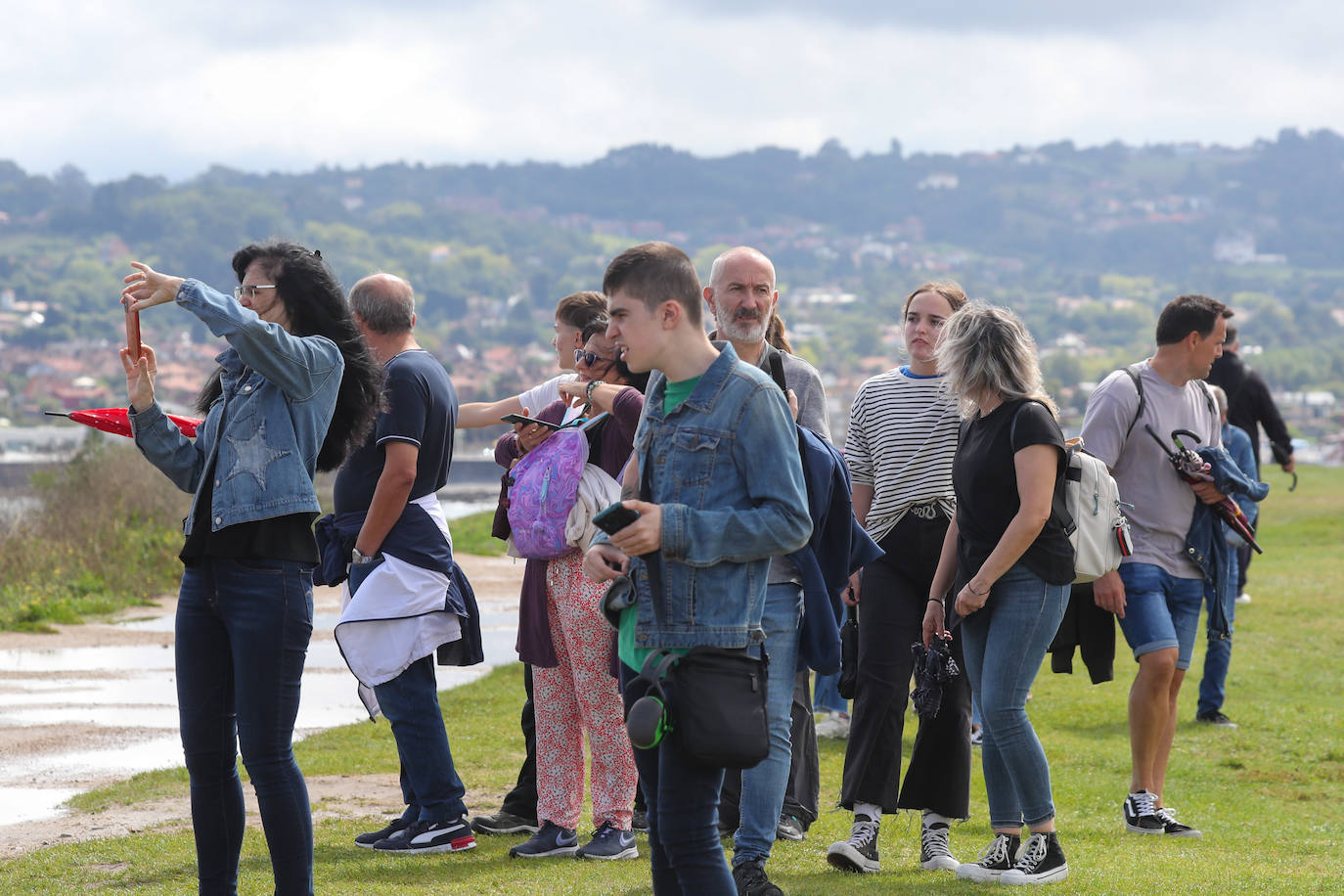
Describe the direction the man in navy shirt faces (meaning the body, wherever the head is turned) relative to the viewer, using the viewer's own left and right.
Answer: facing to the left of the viewer

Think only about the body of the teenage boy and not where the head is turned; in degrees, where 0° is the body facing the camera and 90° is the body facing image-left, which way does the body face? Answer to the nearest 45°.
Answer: approximately 45°

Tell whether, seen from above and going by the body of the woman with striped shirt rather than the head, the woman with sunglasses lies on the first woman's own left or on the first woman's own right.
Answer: on the first woman's own right

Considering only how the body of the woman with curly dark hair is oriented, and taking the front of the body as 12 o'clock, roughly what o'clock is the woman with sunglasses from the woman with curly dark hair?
The woman with sunglasses is roughly at 6 o'clock from the woman with curly dark hair.

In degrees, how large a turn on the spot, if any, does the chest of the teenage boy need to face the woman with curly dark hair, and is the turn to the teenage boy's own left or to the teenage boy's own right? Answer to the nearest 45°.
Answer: approximately 90° to the teenage boy's own right

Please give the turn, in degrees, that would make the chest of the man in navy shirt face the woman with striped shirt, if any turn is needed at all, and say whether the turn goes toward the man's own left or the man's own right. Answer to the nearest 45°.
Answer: approximately 180°

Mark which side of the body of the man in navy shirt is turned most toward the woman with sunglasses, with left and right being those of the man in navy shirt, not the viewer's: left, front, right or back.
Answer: back

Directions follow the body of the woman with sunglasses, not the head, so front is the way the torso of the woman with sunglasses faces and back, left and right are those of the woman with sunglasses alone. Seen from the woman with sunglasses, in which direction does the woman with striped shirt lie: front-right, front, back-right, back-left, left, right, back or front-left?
back-left

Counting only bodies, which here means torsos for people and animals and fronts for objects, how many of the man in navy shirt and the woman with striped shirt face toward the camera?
1

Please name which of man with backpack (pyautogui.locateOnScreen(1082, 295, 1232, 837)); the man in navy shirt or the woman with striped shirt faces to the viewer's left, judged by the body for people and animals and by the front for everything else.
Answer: the man in navy shirt

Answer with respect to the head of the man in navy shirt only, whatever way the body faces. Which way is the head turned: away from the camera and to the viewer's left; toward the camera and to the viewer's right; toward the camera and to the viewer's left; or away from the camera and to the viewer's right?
away from the camera and to the viewer's left
